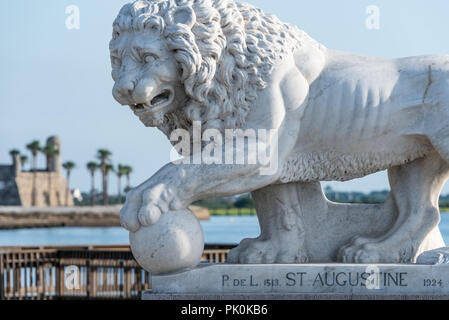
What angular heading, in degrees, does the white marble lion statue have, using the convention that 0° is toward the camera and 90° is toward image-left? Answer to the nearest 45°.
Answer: approximately 90°
